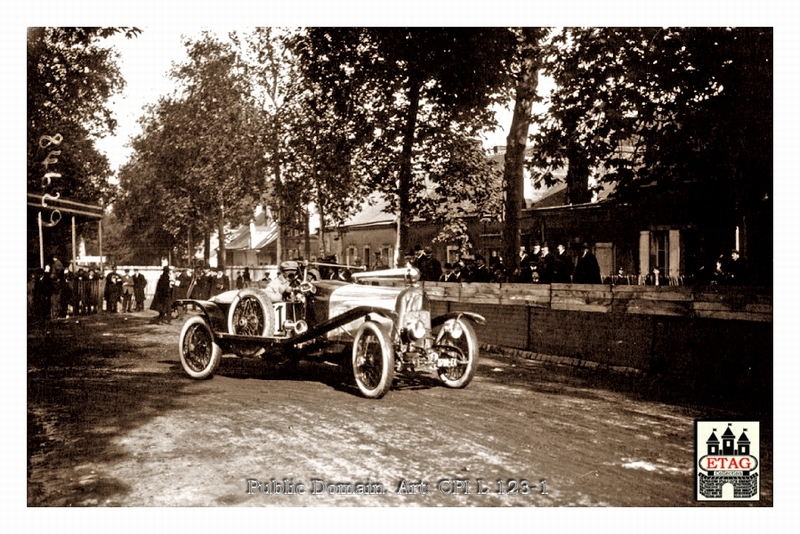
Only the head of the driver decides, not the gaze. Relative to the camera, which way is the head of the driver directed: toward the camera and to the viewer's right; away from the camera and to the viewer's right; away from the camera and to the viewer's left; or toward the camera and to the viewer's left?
toward the camera and to the viewer's right

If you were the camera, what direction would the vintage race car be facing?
facing the viewer and to the right of the viewer

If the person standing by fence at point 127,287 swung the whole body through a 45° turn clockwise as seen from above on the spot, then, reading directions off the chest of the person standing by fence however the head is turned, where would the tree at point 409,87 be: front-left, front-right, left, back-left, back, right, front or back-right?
back-left

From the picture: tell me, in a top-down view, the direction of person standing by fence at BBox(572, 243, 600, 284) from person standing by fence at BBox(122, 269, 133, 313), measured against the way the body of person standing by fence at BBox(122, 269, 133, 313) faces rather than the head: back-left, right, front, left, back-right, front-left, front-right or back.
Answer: left

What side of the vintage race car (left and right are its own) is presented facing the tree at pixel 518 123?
left

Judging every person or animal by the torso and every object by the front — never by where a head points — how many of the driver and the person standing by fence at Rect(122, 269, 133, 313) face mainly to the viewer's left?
0

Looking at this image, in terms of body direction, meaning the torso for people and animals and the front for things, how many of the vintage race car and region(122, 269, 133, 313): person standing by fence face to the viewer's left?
0

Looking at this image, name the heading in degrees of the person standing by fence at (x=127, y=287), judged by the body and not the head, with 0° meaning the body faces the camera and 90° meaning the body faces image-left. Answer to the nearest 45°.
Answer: approximately 0°
